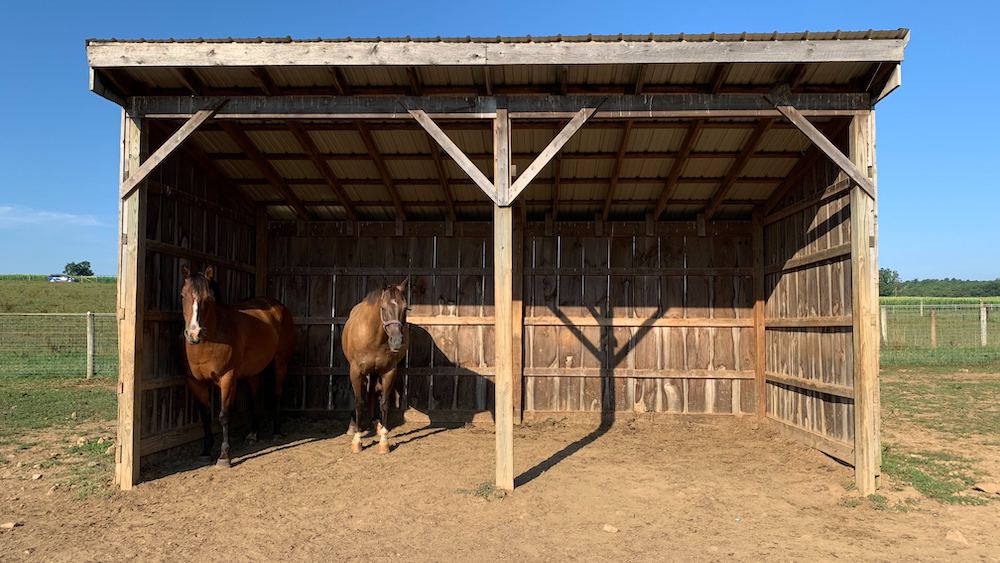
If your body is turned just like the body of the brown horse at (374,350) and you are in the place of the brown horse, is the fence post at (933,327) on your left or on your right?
on your left

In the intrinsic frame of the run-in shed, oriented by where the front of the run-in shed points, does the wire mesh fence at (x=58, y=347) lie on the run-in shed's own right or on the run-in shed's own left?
on the run-in shed's own right

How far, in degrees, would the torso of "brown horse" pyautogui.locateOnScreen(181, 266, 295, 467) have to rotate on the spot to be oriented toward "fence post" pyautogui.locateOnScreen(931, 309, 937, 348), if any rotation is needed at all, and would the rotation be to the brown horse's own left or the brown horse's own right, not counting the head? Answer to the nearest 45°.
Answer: approximately 135° to the brown horse's own left

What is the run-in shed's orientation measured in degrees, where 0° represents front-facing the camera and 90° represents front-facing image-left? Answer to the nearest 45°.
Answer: approximately 0°

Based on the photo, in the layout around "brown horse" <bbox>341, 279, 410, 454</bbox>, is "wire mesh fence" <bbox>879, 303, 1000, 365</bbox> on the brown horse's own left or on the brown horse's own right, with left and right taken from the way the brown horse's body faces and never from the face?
on the brown horse's own left

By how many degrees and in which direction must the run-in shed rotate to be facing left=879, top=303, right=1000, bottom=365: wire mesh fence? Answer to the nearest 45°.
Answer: approximately 135° to its left

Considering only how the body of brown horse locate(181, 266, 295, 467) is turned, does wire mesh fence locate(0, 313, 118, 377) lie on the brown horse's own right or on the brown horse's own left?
on the brown horse's own right
